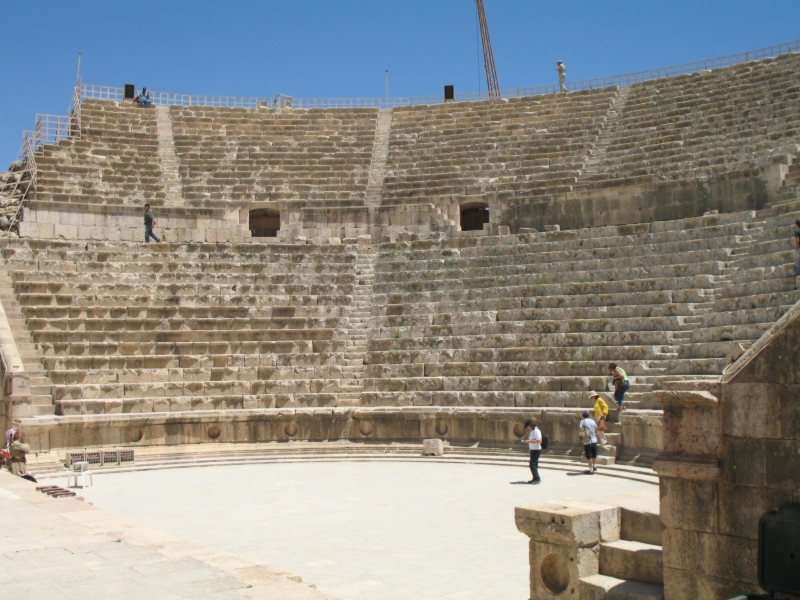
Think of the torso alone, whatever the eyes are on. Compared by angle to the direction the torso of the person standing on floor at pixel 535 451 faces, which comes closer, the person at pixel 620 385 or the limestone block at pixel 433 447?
the limestone block

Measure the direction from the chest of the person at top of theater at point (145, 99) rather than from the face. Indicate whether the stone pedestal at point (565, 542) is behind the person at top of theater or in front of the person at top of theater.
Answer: in front

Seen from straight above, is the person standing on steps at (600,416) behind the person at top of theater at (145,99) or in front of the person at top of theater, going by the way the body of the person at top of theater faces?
in front

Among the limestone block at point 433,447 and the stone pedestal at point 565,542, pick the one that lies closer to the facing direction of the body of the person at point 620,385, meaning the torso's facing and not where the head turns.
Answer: the limestone block

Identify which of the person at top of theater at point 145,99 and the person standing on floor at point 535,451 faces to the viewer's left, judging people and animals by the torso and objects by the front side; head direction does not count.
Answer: the person standing on floor

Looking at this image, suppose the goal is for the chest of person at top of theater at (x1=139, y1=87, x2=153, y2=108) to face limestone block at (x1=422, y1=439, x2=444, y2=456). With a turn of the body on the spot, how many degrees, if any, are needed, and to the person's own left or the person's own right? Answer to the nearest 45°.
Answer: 0° — they already face it

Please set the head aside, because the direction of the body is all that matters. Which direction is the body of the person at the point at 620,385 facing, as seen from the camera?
to the viewer's left

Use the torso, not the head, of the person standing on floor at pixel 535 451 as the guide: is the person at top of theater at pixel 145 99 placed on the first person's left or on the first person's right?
on the first person's right
